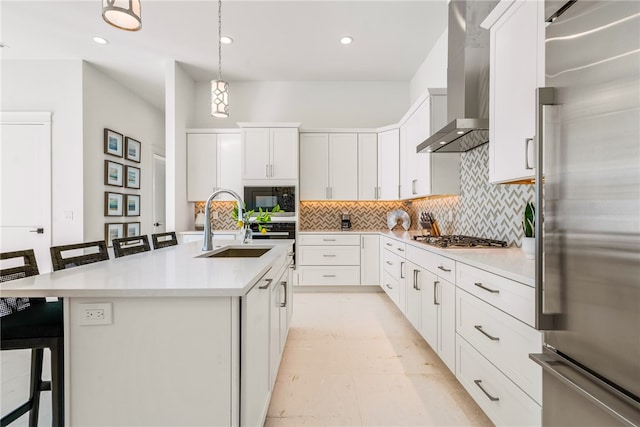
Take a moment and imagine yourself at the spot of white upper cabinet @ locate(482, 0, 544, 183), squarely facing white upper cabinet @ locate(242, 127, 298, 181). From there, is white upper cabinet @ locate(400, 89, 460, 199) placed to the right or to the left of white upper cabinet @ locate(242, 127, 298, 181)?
right

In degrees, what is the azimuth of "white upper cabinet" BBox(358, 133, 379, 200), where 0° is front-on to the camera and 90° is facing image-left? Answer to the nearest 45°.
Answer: approximately 0°

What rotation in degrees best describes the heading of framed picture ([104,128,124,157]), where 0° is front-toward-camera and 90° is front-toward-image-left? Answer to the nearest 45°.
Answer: approximately 315°
